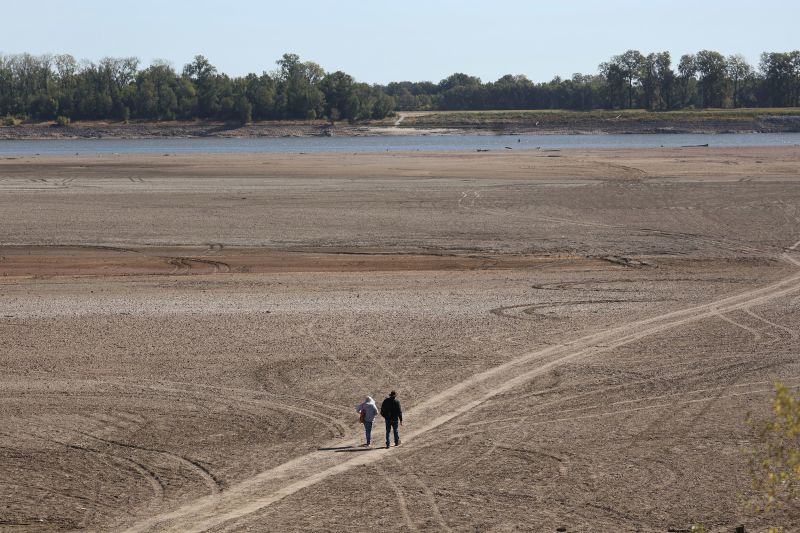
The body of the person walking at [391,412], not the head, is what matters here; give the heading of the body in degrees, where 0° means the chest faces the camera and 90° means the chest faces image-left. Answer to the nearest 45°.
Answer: approximately 180°

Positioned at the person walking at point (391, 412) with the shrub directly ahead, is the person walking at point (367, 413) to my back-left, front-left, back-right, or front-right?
back-right

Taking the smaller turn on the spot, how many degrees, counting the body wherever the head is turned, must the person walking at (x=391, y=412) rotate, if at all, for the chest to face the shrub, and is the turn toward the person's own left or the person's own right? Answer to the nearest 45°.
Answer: approximately 135° to the person's own right
